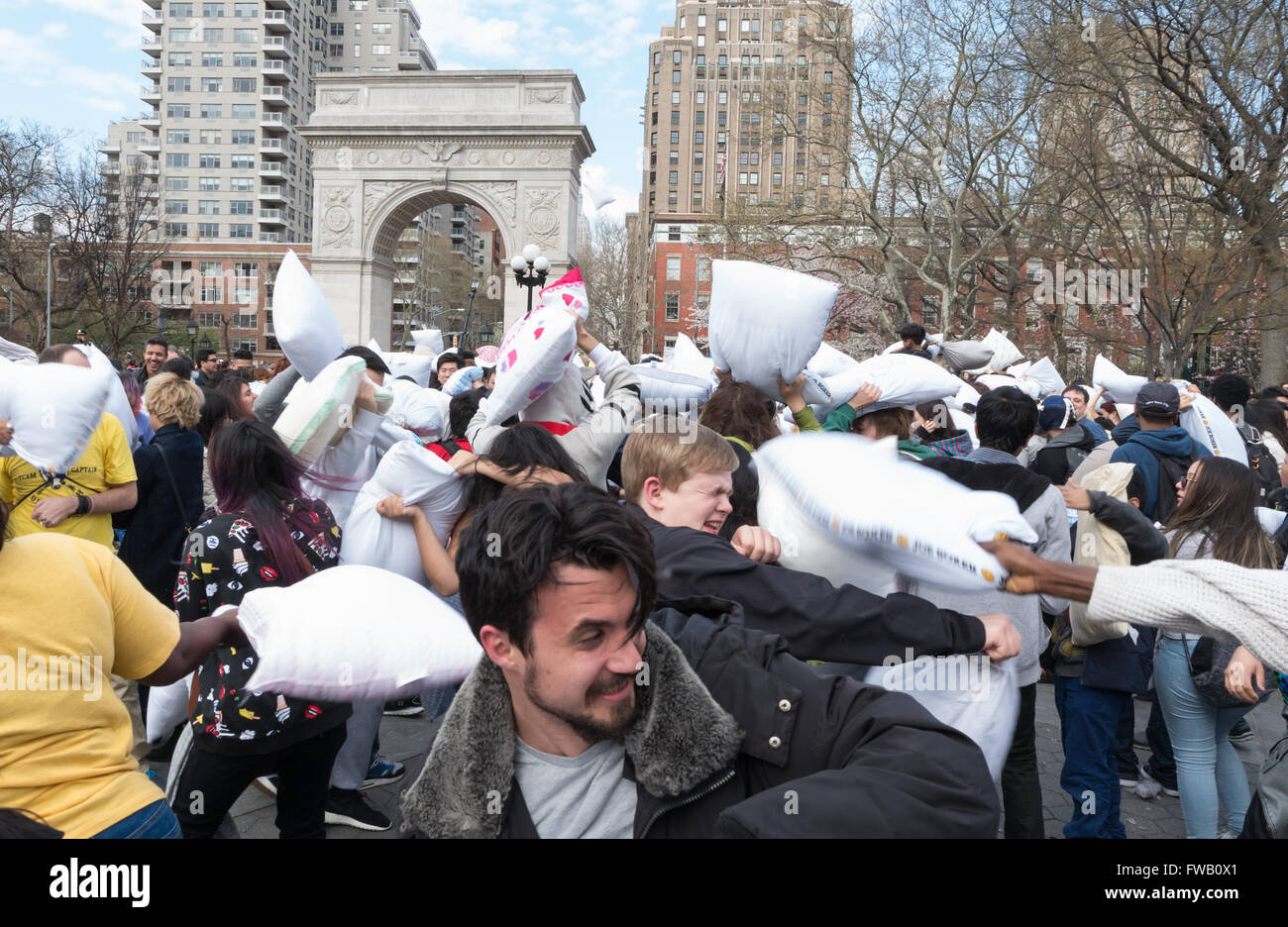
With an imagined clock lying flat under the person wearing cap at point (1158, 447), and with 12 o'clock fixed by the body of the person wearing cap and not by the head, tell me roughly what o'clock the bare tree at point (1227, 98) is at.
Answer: The bare tree is roughly at 12 o'clock from the person wearing cap.

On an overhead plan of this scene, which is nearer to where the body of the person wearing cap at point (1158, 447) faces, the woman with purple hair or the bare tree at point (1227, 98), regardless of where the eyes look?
the bare tree

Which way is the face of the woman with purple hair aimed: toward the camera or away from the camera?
away from the camera

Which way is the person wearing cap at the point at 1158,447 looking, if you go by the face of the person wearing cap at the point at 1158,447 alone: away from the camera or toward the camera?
away from the camera

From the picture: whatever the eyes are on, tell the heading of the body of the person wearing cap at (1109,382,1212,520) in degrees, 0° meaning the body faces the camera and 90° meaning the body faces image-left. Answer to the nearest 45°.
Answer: approximately 180°

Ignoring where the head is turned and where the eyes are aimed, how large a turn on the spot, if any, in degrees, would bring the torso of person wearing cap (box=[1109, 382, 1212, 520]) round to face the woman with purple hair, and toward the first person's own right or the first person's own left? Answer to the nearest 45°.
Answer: approximately 135° to the first person's own left

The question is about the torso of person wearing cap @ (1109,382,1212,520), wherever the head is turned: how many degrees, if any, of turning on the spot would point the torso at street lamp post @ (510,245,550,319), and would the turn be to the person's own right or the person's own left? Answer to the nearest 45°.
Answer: approximately 45° to the person's own left
